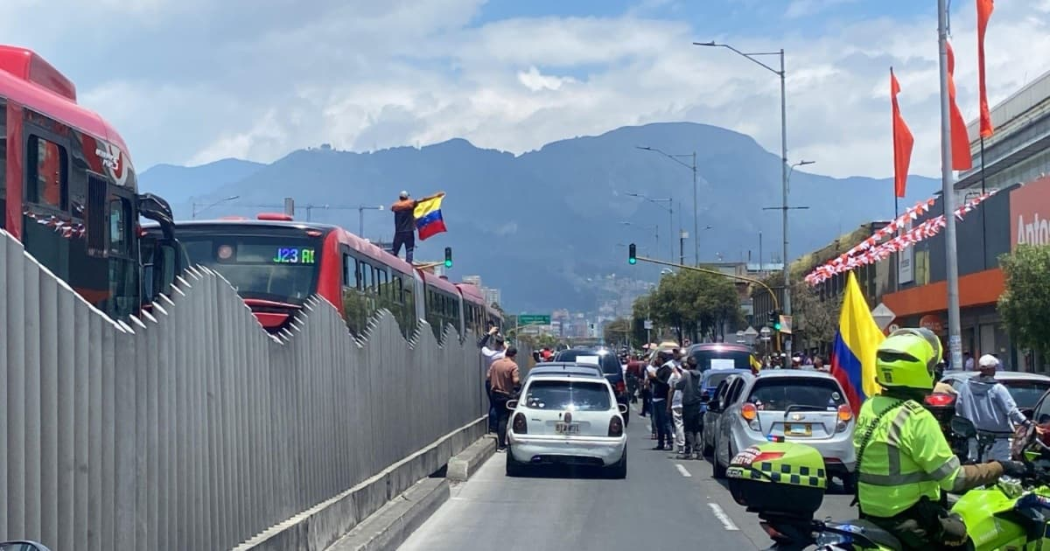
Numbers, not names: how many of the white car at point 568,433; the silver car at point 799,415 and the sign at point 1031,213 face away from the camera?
2

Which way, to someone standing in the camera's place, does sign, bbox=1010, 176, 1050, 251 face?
facing the viewer and to the left of the viewer

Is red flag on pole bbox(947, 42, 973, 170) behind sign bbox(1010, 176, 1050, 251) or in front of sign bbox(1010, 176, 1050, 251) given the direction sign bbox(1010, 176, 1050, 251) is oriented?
in front

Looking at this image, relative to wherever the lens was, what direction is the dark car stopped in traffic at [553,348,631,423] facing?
facing away from the viewer

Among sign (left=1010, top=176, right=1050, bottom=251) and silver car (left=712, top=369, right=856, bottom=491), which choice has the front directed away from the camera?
the silver car

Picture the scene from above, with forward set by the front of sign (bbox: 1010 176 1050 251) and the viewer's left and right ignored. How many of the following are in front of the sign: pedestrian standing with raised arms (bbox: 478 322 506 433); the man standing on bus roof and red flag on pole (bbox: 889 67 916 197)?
3

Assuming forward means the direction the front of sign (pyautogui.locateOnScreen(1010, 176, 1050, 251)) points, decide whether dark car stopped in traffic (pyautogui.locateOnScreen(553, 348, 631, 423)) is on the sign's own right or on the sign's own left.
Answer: on the sign's own right

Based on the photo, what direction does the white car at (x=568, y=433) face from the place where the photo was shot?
facing away from the viewer
